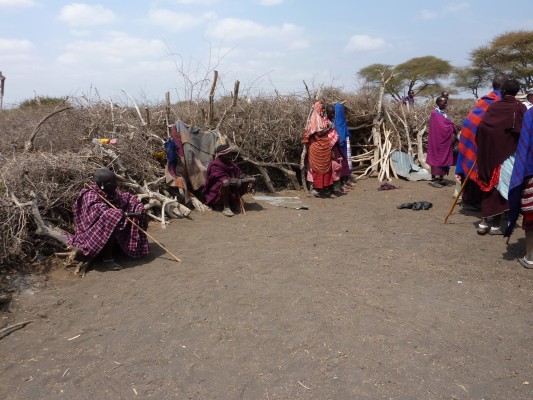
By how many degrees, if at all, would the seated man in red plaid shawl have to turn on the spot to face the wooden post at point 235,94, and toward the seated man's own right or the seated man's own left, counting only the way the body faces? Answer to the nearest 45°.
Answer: approximately 90° to the seated man's own left

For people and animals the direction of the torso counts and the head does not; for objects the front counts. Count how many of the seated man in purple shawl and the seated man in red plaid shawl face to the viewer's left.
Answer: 0

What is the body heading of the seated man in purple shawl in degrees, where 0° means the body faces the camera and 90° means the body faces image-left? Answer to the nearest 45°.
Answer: approximately 315°

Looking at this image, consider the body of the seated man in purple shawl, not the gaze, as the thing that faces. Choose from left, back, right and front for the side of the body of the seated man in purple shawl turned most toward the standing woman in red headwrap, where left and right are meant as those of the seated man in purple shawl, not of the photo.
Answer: left

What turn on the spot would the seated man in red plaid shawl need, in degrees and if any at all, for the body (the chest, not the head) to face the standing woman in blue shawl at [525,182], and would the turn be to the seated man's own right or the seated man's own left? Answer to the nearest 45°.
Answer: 0° — they already face them

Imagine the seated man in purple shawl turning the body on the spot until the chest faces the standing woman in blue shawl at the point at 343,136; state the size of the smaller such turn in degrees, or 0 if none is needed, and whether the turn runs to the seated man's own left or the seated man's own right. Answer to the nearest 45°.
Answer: approximately 90° to the seated man's own left

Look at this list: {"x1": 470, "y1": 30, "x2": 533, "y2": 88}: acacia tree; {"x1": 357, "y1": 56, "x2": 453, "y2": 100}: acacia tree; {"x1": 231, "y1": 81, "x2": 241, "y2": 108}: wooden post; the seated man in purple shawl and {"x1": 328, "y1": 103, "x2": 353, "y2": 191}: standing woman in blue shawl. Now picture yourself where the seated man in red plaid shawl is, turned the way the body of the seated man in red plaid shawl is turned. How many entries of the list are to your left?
5

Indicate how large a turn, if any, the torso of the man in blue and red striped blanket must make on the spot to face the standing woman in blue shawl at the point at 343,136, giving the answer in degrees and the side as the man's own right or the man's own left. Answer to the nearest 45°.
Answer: approximately 135° to the man's own left

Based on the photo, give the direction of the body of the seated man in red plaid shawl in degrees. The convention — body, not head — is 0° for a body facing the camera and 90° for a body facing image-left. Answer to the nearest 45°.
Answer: approximately 315°
